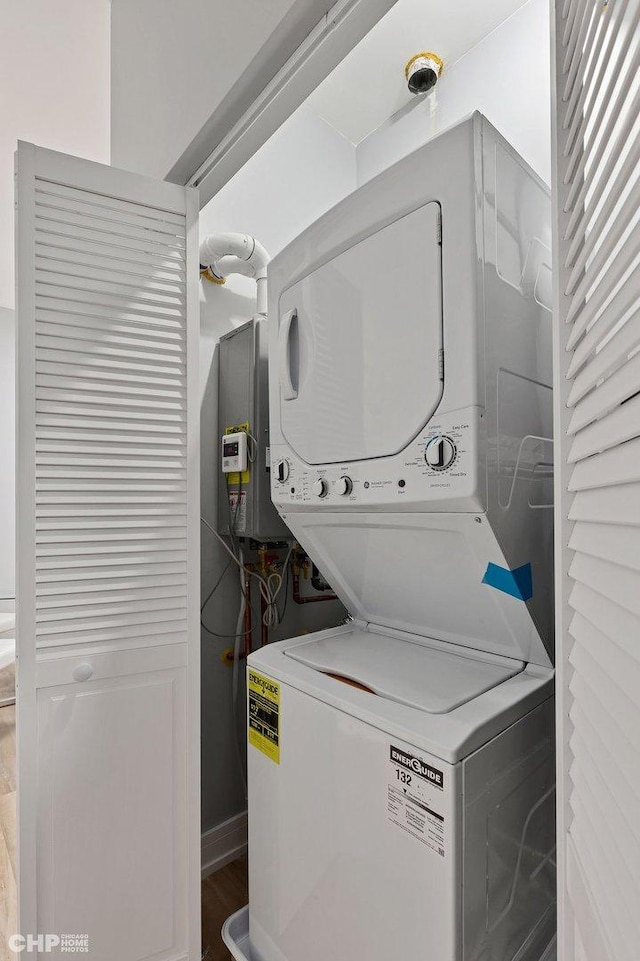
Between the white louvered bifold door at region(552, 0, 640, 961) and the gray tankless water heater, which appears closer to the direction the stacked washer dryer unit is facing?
the white louvered bifold door

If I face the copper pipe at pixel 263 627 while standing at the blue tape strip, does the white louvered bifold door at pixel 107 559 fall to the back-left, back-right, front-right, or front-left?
front-left

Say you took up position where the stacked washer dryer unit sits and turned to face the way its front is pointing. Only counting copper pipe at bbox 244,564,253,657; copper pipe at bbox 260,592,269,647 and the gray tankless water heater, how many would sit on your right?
3

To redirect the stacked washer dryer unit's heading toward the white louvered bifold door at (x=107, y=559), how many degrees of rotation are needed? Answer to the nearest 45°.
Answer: approximately 45° to its right

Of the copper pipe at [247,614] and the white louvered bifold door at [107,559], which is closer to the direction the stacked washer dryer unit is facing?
the white louvered bifold door

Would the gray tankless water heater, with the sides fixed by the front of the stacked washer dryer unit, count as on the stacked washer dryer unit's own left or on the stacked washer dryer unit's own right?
on the stacked washer dryer unit's own right

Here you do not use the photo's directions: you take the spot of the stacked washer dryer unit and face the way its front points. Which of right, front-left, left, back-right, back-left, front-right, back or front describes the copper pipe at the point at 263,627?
right

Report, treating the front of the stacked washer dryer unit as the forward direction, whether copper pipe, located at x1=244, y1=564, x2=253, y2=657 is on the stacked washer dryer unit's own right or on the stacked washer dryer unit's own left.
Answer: on the stacked washer dryer unit's own right

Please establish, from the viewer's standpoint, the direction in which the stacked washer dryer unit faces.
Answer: facing the viewer and to the left of the viewer
